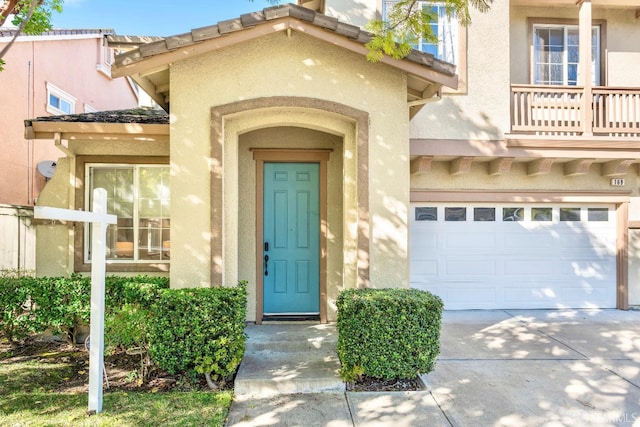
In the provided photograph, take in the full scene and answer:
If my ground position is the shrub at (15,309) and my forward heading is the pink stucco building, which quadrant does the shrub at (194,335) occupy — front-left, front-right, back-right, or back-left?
back-right

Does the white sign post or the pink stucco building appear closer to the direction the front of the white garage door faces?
the white sign post

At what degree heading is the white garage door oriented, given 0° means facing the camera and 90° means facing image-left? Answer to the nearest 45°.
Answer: approximately 0°

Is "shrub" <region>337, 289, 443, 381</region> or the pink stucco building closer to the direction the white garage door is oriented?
the shrub

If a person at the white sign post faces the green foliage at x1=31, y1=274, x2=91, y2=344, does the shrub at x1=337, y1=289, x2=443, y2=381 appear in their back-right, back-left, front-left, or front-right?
back-right

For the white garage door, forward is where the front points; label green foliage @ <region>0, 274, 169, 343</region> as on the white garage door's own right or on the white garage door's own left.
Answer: on the white garage door's own right

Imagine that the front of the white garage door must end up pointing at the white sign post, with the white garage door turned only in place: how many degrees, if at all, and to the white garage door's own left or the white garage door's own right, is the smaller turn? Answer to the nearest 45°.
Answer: approximately 45° to the white garage door's own right

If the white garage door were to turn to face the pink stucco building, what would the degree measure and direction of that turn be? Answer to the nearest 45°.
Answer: approximately 90° to its right

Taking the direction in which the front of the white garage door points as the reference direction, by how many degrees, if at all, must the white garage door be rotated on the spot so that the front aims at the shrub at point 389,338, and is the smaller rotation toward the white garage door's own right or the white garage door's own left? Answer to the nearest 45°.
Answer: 0° — it already faces it
